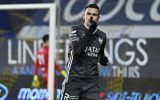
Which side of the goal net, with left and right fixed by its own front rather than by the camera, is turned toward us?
front

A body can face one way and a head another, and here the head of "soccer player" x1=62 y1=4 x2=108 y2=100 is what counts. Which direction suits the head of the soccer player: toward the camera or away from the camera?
toward the camera

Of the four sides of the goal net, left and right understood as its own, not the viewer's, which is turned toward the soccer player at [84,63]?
front
